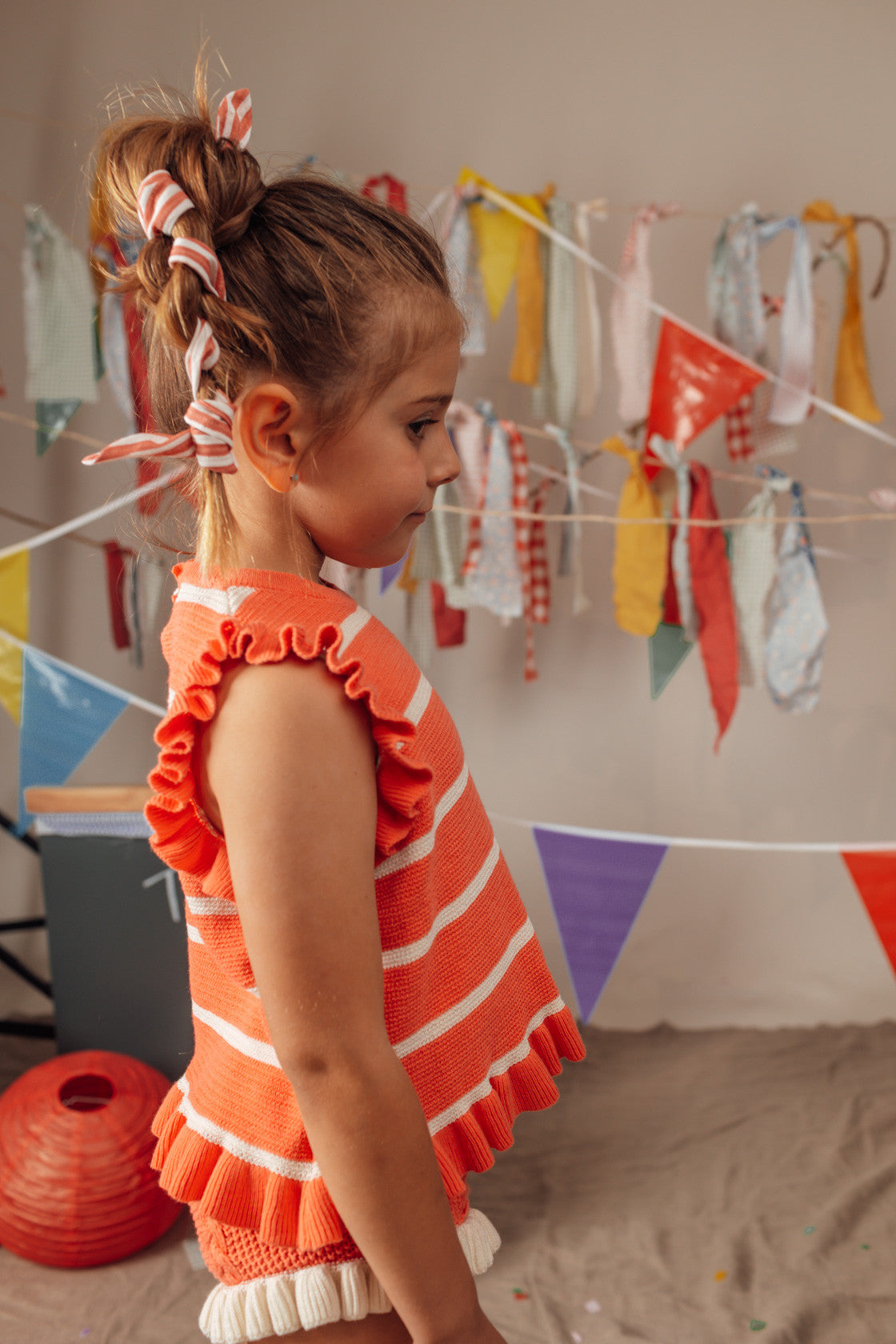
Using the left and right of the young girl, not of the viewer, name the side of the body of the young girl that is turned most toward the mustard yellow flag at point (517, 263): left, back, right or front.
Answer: left

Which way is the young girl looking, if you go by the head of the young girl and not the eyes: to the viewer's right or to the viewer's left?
to the viewer's right

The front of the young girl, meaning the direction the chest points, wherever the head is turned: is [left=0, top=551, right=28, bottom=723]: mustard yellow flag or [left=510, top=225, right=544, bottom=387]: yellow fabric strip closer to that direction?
the yellow fabric strip

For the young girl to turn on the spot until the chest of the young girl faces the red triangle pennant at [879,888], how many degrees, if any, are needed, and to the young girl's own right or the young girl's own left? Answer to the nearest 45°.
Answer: approximately 45° to the young girl's own left

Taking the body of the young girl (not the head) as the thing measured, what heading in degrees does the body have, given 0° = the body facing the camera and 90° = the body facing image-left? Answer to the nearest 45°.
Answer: approximately 270°

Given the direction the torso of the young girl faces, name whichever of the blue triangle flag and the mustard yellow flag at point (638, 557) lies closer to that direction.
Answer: the mustard yellow flag

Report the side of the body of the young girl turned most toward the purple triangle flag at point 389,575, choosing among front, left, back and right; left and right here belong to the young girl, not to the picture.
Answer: left
